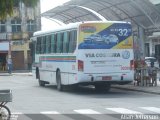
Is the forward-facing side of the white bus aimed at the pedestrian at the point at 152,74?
no

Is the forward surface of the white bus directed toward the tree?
no
